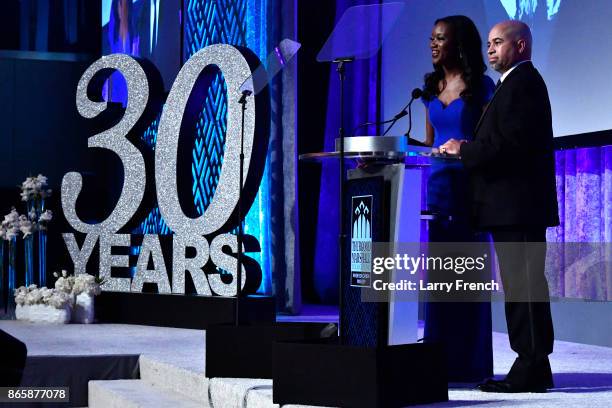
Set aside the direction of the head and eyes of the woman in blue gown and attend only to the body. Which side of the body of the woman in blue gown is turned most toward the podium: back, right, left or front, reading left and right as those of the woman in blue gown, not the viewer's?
front

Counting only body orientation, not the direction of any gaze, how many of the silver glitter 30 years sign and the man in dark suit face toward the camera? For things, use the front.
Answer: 1

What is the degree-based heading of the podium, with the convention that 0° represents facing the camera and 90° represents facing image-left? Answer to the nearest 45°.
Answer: approximately 45°

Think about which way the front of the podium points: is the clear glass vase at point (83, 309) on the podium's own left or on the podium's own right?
on the podium's own right

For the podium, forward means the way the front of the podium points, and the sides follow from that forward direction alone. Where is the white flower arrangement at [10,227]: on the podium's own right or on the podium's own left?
on the podium's own right

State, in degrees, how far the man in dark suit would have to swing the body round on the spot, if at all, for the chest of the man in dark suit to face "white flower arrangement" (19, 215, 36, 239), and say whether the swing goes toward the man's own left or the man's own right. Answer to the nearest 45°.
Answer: approximately 45° to the man's own right

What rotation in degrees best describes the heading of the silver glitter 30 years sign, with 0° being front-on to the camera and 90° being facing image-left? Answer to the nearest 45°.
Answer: approximately 0°

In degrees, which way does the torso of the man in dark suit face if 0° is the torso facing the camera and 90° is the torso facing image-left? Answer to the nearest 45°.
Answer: approximately 90°

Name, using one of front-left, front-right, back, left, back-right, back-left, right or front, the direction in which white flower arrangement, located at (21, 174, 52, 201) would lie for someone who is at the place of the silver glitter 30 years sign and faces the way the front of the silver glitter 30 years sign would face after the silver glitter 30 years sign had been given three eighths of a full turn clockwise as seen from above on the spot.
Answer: front

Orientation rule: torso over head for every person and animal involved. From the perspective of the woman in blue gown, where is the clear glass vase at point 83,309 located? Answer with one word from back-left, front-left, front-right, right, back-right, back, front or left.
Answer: right
